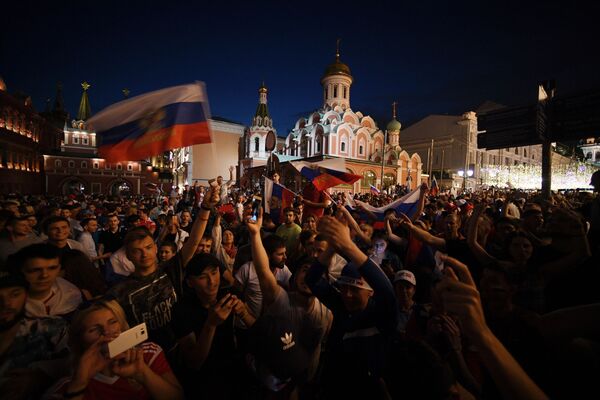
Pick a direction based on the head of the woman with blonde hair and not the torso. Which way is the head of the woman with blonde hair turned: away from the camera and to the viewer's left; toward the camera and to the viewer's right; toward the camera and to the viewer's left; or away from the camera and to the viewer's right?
toward the camera and to the viewer's right

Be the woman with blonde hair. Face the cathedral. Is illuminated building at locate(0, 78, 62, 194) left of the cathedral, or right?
left

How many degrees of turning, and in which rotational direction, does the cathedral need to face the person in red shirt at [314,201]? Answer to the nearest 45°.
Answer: approximately 45° to its left

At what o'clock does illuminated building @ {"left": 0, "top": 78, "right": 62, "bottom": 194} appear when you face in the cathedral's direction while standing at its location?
The illuminated building is roughly at 1 o'clock from the cathedral.

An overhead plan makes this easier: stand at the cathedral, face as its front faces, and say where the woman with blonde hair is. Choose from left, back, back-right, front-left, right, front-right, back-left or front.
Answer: front-left

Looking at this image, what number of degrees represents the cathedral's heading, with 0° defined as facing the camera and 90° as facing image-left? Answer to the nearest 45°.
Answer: approximately 45°
